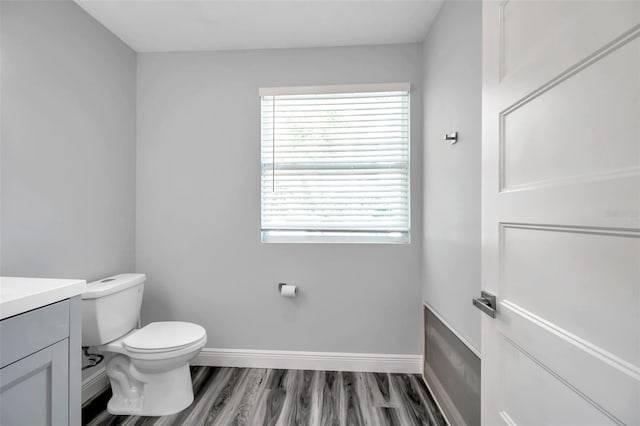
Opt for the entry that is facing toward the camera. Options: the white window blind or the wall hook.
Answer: the white window blind

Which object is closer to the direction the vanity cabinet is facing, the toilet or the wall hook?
the wall hook

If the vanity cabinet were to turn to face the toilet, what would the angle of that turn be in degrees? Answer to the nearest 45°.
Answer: approximately 90° to its left

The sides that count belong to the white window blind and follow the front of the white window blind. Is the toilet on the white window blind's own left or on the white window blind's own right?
on the white window blind's own right

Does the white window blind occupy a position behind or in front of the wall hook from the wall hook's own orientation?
in front

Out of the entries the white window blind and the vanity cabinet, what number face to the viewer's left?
0

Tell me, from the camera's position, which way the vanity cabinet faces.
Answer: facing the viewer and to the right of the viewer

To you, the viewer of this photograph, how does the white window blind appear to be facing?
facing the viewer

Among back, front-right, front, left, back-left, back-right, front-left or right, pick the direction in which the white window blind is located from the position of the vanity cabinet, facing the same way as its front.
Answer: front-left

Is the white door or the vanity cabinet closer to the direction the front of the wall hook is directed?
the vanity cabinet

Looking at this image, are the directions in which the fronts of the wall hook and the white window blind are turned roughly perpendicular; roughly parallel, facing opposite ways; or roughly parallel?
roughly perpendicular

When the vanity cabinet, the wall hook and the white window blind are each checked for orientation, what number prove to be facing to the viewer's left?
1

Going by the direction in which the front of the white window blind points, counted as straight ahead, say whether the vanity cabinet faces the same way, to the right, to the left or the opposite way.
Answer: to the left

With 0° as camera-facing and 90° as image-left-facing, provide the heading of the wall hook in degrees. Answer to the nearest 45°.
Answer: approximately 90°

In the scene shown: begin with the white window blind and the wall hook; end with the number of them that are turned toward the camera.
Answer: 1

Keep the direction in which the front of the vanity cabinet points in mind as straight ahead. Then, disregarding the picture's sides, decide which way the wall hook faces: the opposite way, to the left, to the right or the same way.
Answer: the opposite way
